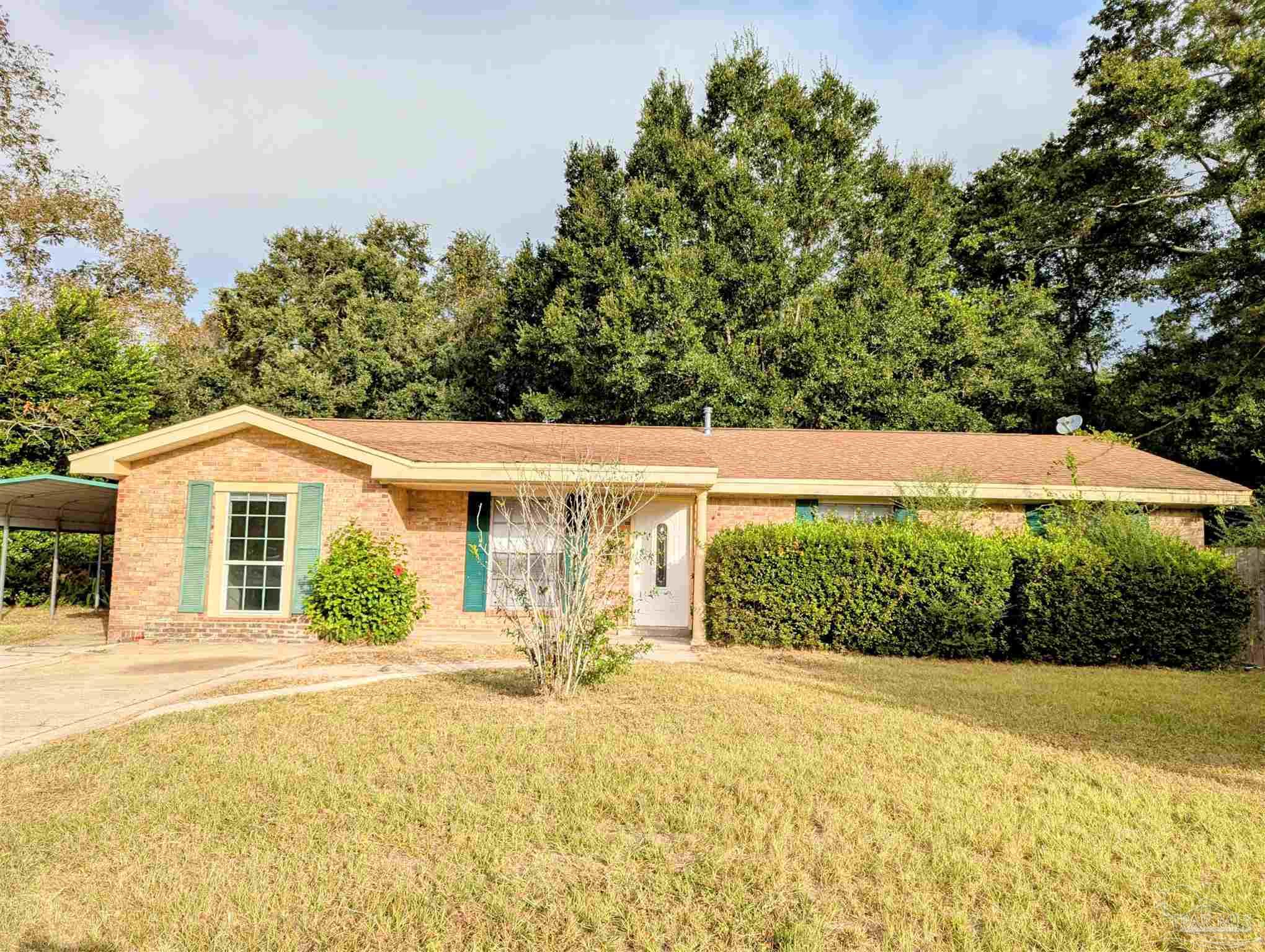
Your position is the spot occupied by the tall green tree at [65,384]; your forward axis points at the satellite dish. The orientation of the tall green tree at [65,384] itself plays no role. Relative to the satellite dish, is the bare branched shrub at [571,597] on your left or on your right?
right

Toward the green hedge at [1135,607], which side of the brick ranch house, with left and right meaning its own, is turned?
left

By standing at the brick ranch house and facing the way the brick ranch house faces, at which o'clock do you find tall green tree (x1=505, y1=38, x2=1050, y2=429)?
The tall green tree is roughly at 7 o'clock from the brick ranch house.

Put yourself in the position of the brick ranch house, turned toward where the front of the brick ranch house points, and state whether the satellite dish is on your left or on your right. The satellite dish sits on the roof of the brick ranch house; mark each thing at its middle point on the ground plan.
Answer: on your left

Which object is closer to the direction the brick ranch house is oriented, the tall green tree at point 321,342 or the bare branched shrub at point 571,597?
the bare branched shrub

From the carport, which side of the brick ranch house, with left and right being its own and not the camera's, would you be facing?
right

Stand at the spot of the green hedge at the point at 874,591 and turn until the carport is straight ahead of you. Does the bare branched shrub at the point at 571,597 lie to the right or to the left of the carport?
left

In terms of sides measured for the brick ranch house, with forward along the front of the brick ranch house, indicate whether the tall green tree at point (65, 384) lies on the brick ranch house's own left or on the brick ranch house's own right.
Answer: on the brick ranch house's own right

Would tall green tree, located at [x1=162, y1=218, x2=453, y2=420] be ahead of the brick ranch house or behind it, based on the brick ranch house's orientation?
behind

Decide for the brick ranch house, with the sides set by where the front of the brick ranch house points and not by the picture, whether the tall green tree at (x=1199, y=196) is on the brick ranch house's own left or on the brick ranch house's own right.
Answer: on the brick ranch house's own left

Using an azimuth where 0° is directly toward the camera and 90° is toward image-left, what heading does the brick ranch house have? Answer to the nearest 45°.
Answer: approximately 0°
